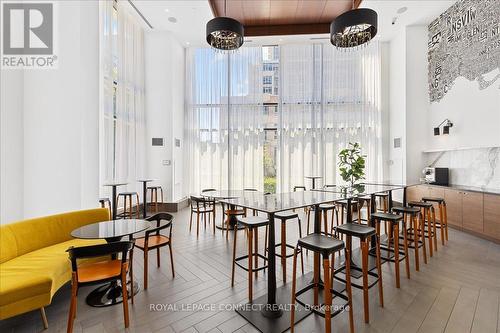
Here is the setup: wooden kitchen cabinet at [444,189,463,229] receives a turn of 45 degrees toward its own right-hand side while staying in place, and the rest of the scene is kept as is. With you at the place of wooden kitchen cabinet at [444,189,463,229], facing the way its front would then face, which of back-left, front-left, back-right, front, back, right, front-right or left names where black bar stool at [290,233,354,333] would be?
left

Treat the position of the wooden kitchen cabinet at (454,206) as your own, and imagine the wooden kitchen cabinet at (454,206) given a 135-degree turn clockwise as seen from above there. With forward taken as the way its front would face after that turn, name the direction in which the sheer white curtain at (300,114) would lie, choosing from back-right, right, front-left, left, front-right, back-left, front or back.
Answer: left

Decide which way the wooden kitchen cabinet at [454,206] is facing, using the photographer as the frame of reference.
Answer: facing the viewer and to the left of the viewer

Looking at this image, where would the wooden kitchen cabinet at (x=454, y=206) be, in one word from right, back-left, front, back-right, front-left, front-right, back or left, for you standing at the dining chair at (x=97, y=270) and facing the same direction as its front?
right

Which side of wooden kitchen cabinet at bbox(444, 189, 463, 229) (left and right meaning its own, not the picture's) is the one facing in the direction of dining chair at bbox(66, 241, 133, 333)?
front

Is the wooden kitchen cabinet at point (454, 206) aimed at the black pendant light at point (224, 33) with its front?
yes

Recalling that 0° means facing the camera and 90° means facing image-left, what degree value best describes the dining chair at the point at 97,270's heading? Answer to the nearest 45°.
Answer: approximately 180°

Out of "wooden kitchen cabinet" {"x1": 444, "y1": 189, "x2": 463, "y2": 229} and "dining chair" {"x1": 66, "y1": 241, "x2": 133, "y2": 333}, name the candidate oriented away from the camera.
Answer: the dining chair

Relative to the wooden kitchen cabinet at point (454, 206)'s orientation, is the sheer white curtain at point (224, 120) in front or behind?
in front

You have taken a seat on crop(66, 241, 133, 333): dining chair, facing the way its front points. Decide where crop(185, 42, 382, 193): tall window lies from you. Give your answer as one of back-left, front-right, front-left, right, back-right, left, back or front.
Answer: front-right

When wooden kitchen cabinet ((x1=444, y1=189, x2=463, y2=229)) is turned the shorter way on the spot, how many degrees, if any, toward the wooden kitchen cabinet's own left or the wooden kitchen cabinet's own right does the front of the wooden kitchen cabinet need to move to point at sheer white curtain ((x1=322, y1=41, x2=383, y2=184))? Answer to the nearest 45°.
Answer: approximately 90° to the wooden kitchen cabinet's own right

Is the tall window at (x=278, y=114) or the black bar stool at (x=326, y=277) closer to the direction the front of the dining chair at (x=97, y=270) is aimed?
the tall window

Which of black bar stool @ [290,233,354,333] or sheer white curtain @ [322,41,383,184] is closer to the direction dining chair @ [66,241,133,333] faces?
the sheer white curtain

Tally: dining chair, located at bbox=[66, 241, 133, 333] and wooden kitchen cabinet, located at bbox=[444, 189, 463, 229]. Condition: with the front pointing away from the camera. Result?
1

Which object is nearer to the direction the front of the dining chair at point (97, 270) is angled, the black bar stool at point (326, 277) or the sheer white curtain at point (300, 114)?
the sheer white curtain

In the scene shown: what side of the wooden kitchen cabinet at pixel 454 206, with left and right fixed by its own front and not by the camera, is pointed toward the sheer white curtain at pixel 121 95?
front
